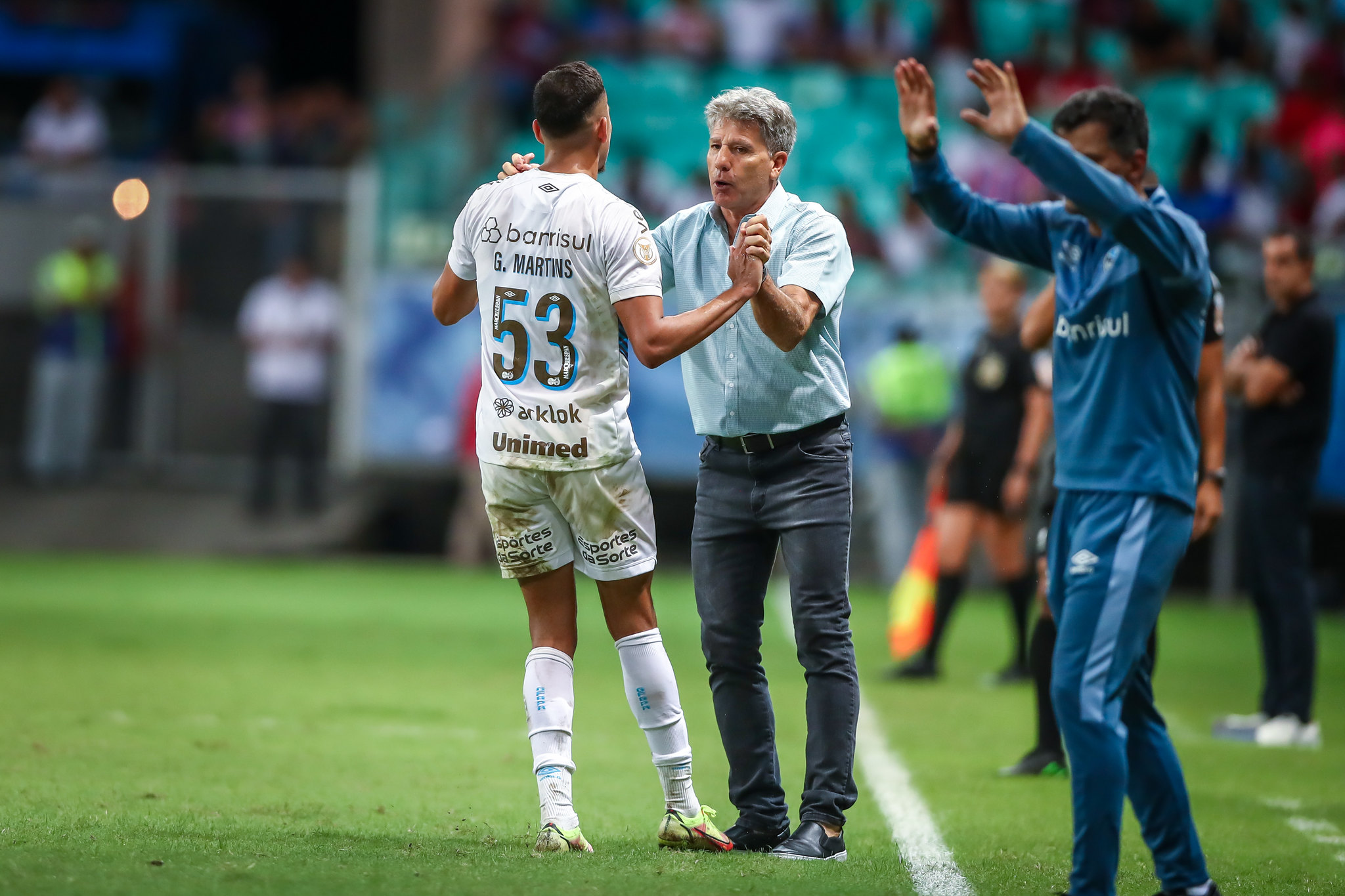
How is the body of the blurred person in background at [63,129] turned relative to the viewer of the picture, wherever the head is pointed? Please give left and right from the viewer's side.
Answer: facing the viewer

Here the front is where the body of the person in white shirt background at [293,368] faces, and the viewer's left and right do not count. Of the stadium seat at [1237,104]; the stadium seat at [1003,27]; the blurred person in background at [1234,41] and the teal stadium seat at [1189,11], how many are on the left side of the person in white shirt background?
4

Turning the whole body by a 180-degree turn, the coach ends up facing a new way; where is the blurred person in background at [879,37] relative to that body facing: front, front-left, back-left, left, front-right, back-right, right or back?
front-left

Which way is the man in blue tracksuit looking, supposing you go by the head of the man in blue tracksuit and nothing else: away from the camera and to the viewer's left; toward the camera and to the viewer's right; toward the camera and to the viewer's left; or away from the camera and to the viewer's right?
toward the camera and to the viewer's left

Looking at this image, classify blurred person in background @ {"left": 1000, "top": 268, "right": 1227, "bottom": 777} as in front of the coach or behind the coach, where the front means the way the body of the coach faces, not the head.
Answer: behind

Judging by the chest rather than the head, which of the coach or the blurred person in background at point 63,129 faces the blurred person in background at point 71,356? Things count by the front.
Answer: the blurred person in background at point 63,129

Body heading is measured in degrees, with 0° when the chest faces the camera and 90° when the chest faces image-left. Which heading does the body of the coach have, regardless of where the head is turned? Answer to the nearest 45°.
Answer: approximately 45°

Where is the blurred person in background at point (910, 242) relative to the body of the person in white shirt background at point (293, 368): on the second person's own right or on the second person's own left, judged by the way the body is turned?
on the second person's own left

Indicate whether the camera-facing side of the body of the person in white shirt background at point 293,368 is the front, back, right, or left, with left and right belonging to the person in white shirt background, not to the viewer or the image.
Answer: front

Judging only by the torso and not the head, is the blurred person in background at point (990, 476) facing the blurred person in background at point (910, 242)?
no

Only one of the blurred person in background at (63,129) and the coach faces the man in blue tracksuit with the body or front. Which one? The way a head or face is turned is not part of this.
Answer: the blurred person in background

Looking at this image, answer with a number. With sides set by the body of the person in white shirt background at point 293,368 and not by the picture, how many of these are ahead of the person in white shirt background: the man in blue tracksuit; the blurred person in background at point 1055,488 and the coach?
3

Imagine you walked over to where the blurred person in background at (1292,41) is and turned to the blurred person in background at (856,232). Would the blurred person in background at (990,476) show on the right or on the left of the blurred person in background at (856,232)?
left

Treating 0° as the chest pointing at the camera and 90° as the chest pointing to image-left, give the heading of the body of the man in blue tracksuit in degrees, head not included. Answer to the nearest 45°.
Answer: approximately 45°
